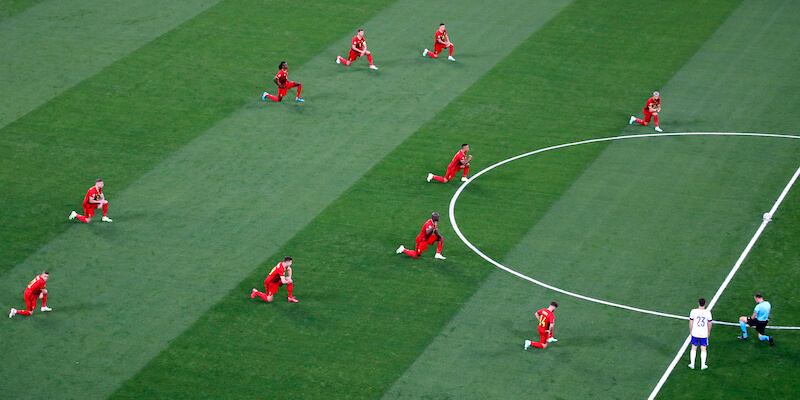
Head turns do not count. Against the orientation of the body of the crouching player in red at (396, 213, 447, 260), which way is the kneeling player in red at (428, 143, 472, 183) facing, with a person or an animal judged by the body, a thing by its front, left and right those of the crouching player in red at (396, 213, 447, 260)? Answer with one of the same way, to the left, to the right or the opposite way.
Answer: the same way

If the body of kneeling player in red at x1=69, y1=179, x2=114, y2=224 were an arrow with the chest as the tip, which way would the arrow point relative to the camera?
to the viewer's right

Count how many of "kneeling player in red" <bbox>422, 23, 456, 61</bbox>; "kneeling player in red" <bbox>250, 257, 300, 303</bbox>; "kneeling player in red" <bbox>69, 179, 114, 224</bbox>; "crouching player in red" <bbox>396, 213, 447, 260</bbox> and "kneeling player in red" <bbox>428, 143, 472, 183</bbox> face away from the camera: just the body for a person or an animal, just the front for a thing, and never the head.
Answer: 0

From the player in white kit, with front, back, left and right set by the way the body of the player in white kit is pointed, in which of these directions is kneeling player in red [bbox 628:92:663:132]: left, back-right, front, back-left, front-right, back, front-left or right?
front

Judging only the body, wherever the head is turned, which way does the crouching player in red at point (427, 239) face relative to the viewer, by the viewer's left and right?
facing to the right of the viewer

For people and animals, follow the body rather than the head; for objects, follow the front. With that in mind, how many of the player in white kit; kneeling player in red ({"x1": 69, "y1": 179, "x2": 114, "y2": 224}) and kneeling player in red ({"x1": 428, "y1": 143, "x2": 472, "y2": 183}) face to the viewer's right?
2

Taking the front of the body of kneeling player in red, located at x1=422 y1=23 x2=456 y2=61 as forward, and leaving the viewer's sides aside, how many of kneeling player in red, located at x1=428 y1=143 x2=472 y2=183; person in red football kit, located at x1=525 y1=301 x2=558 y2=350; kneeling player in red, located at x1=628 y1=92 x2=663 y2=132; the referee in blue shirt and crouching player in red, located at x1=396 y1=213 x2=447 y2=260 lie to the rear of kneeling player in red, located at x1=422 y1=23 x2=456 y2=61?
0

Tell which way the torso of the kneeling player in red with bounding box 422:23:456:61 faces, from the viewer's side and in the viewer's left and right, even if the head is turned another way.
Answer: facing the viewer and to the right of the viewer

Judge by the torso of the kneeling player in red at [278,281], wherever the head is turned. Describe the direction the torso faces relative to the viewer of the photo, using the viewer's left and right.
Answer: facing to the right of the viewer

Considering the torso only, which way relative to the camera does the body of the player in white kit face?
away from the camera

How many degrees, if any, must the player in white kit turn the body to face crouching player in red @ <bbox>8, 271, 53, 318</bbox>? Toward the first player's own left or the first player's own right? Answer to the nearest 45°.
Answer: approximately 90° to the first player's own left

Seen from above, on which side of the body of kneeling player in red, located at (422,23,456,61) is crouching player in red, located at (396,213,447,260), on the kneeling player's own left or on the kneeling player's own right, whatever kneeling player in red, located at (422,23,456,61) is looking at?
on the kneeling player's own right

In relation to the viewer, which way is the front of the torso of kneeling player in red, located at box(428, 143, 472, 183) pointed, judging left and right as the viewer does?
facing to the right of the viewer

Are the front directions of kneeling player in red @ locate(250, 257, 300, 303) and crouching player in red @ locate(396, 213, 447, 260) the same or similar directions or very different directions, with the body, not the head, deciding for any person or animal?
same or similar directions

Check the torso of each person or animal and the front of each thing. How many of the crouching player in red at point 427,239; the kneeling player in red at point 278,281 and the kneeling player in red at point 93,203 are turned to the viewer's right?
3

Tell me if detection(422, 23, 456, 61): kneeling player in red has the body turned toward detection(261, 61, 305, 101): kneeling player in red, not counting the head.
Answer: no

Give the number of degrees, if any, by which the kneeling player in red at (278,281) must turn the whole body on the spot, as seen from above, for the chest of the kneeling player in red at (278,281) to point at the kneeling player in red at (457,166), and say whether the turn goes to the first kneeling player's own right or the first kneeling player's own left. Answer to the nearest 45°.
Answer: approximately 45° to the first kneeling player's own left
